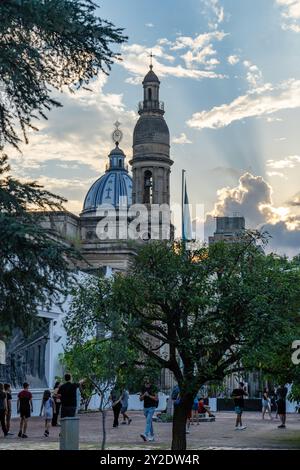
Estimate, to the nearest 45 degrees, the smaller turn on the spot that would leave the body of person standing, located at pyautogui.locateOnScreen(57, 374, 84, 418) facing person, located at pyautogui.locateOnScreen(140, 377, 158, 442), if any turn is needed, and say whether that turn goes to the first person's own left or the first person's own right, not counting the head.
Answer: approximately 45° to the first person's own right

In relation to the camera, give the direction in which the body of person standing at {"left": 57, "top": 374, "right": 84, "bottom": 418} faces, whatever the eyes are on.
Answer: away from the camera

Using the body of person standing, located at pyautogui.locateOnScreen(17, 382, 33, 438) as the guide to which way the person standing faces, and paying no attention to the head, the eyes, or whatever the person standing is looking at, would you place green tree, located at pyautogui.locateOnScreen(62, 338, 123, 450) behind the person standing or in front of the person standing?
behind
